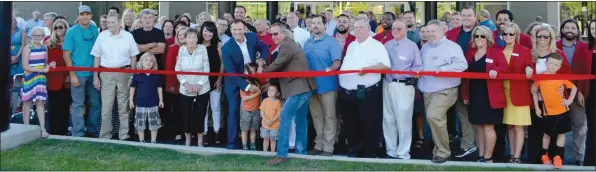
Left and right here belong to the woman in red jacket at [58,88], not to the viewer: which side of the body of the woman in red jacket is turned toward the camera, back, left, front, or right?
front

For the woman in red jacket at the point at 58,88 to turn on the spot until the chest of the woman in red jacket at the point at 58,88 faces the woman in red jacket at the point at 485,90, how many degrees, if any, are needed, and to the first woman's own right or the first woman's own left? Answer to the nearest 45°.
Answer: approximately 45° to the first woman's own left

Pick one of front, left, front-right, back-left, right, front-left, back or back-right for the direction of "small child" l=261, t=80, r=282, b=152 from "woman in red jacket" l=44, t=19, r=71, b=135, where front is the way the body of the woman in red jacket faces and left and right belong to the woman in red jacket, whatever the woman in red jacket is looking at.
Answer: front-left

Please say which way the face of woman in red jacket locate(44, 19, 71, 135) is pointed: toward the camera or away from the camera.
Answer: toward the camera

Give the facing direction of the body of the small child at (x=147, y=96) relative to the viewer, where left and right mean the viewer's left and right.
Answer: facing the viewer

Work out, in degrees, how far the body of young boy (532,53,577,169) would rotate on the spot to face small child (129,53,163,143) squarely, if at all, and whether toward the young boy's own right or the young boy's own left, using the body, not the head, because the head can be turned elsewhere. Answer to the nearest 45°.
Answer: approximately 90° to the young boy's own right

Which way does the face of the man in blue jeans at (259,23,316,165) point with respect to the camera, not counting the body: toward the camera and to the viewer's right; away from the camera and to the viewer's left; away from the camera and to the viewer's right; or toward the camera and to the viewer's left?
toward the camera and to the viewer's left

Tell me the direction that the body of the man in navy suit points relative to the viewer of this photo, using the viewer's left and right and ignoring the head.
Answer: facing the viewer and to the right of the viewer

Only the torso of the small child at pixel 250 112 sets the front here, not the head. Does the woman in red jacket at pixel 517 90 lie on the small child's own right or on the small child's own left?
on the small child's own left

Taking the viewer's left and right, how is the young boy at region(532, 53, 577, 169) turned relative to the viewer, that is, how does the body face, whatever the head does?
facing the viewer

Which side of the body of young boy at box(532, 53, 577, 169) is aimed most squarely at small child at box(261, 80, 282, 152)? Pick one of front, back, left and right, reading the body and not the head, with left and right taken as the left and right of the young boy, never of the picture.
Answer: right

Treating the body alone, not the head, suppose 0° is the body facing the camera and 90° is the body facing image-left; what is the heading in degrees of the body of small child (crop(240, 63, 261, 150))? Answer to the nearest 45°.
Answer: approximately 0°

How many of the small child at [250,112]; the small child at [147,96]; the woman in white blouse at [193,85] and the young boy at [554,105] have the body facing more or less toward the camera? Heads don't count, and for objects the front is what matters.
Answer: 4

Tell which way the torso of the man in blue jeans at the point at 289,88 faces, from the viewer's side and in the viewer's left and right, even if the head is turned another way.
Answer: facing to the left of the viewer

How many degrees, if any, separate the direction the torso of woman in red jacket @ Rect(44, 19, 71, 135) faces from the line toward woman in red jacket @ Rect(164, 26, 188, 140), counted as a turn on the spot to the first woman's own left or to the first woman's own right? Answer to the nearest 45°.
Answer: approximately 45° to the first woman's own left
